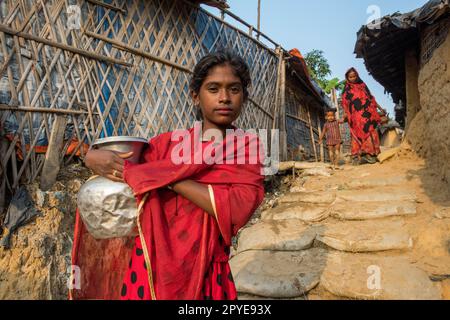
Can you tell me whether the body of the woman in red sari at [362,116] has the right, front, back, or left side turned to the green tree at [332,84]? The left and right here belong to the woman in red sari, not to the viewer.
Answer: back

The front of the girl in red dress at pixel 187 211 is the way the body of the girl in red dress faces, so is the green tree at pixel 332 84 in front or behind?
behind

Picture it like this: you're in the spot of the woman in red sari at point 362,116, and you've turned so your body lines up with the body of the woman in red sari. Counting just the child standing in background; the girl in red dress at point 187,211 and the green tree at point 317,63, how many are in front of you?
1

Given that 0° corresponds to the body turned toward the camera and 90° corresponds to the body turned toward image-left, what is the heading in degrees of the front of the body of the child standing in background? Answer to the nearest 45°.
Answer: approximately 0°

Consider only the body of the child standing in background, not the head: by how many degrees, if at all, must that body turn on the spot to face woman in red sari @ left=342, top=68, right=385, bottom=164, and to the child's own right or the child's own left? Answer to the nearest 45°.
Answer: approximately 45° to the child's own left

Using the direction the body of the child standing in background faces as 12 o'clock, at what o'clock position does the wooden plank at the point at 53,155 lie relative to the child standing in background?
The wooden plank is roughly at 1 o'clock from the child standing in background.

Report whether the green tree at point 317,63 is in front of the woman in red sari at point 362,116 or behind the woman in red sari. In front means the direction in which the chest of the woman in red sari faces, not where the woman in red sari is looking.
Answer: behind

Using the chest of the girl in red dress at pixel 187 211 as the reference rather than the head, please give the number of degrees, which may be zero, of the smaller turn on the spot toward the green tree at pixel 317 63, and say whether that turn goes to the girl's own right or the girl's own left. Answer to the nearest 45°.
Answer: approximately 135° to the girl's own left

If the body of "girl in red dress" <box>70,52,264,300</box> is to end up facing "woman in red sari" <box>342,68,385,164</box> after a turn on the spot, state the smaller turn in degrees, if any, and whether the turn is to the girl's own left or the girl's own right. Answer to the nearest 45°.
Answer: approximately 135° to the girl's own left

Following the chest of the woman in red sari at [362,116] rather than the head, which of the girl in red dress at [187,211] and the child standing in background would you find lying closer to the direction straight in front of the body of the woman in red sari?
the girl in red dress

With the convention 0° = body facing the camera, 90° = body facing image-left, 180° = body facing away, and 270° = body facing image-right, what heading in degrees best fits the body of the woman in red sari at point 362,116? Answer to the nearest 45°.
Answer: approximately 0°

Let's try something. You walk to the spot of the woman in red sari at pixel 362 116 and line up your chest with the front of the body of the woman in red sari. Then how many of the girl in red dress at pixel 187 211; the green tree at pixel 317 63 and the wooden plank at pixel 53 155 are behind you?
1
